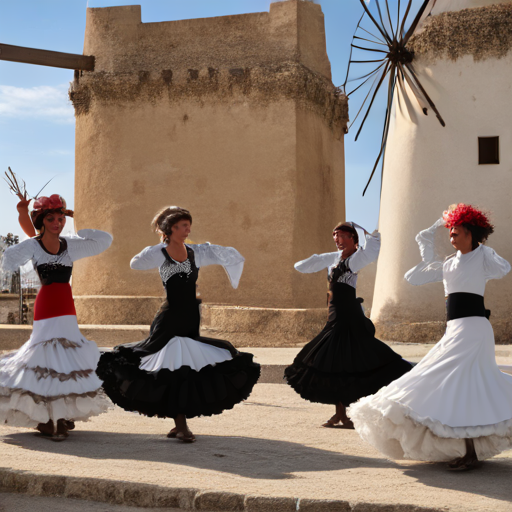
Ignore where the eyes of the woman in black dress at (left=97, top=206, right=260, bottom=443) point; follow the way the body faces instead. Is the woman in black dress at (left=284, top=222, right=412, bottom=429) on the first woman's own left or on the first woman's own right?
on the first woman's own left

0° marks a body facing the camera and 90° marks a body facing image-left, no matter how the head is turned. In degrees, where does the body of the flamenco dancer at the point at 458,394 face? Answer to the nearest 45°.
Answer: approximately 45°

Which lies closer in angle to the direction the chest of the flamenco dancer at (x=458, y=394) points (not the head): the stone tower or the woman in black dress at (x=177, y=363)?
the woman in black dress

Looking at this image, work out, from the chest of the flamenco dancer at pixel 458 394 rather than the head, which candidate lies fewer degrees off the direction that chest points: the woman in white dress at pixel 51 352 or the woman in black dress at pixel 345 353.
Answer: the woman in white dress

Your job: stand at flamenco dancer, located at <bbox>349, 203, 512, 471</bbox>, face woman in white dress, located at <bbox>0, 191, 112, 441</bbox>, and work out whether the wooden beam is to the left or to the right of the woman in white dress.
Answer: right

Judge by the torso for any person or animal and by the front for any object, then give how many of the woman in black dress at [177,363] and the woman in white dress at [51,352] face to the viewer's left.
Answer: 0

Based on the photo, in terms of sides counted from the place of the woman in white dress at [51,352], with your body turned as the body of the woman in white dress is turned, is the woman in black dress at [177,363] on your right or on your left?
on your left

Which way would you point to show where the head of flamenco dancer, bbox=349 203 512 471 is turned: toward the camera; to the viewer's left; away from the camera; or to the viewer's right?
to the viewer's left

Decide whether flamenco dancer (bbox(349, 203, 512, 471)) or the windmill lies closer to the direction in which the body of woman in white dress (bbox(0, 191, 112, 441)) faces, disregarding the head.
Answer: the flamenco dancer

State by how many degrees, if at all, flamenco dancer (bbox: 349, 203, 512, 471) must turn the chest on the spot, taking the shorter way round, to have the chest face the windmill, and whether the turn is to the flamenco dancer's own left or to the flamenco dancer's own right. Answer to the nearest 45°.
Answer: approximately 135° to the flamenco dancer's own right

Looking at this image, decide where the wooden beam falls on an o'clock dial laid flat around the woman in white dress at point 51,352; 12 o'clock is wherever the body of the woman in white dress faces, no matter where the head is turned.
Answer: The wooden beam is roughly at 6 o'clock from the woman in white dress.

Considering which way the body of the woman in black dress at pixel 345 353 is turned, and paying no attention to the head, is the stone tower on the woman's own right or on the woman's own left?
on the woman's own right

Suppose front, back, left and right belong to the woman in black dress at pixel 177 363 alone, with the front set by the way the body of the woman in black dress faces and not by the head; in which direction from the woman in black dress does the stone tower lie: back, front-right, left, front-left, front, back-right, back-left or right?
back-left
